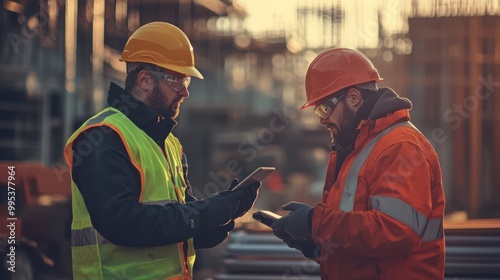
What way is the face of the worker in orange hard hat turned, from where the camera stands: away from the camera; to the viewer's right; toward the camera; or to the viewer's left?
to the viewer's left

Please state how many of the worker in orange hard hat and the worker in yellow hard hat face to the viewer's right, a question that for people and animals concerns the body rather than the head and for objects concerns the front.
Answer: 1

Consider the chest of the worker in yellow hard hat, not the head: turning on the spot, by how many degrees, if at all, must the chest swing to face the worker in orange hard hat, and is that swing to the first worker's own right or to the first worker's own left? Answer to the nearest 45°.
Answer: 0° — they already face them

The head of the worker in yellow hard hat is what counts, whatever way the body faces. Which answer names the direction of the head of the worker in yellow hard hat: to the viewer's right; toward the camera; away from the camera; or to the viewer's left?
to the viewer's right

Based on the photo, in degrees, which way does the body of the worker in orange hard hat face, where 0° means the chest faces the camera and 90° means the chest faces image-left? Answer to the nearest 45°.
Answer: approximately 90°

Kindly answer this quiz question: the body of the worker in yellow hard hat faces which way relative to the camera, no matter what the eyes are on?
to the viewer's right
